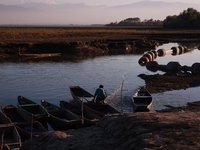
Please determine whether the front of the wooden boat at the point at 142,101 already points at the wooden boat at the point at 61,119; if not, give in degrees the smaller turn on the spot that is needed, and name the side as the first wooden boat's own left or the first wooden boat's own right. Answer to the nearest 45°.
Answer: approximately 135° to the first wooden boat's own left

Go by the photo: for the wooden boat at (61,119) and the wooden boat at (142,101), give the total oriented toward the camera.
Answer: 0

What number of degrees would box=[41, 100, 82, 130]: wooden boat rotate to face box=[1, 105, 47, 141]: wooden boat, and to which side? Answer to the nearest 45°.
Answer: approximately 90° to its left

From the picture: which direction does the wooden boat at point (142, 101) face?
away from the camera

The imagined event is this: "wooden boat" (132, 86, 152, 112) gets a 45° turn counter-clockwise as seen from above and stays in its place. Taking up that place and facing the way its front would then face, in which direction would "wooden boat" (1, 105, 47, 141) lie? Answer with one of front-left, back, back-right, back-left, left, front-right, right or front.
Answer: left

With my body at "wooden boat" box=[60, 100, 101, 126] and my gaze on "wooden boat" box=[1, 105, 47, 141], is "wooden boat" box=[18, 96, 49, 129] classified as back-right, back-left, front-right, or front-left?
front-right

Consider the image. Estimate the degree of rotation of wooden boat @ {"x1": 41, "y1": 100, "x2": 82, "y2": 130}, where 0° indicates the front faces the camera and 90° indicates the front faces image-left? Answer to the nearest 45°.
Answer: approximately 135°

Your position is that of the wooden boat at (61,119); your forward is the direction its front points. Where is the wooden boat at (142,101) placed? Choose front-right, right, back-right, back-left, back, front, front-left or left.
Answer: right
